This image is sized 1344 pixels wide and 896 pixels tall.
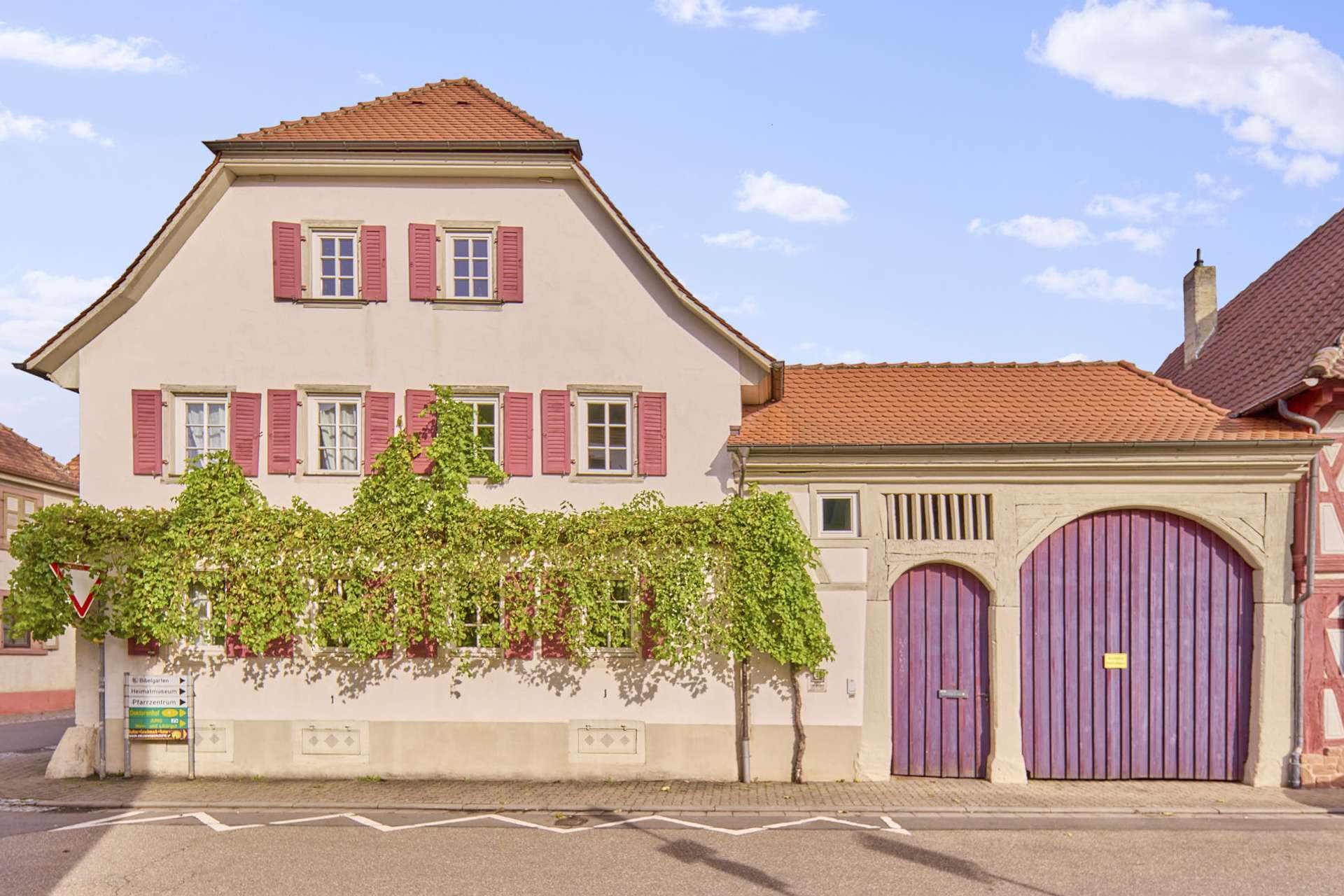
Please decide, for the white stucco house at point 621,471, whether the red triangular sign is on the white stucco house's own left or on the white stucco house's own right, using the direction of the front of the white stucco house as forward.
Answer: on the white stucco house's own right

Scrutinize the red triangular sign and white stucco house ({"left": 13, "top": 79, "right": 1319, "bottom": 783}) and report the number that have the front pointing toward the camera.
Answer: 2

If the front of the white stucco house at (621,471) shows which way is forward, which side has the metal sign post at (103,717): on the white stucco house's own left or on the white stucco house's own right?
on the white stucco house's own right

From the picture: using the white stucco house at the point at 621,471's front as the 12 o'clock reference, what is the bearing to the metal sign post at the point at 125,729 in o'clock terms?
The metal sign post is roughly at 3 o'clock from the white stucco house.

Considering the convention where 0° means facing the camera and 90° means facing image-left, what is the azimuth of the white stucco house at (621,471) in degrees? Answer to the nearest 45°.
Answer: approximately 0°

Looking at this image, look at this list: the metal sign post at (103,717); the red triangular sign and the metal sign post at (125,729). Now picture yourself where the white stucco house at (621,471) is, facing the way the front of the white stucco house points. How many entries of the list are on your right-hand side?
3
